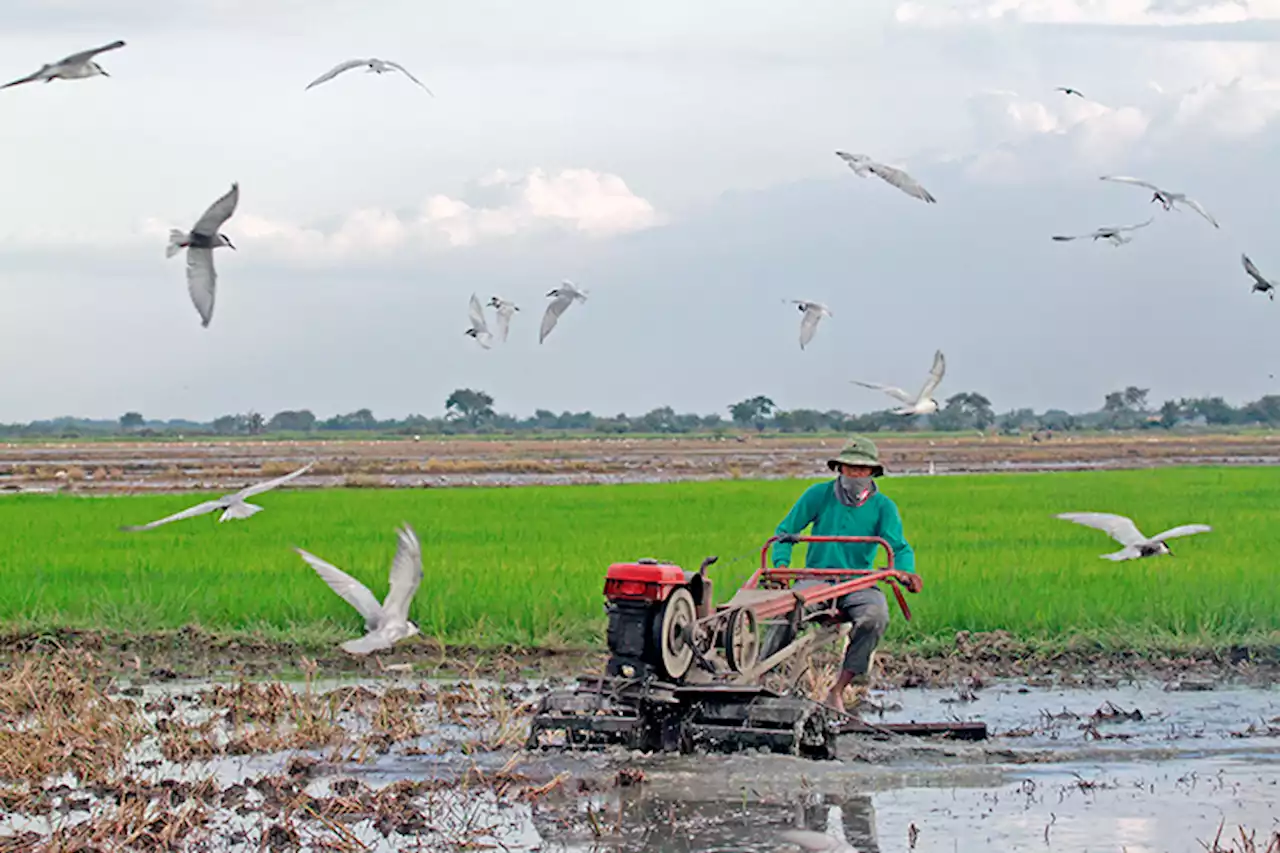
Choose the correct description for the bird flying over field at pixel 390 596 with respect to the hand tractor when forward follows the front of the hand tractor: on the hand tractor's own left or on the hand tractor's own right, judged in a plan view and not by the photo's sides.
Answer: on the hand tractor's own right

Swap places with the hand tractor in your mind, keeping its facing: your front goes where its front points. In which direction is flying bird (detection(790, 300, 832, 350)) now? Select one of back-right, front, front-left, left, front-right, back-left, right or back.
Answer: back-right

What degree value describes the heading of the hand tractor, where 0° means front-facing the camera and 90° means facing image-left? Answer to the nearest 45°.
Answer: approximately 45°

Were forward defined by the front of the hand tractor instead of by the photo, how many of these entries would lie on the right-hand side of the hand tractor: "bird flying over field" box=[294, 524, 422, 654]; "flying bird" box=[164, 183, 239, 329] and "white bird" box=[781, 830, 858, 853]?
2

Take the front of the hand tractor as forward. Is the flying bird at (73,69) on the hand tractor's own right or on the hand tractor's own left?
on the hand tractor's own right

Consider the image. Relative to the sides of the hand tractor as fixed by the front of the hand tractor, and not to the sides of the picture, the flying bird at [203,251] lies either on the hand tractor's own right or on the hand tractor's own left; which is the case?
on the hand tractor's own right

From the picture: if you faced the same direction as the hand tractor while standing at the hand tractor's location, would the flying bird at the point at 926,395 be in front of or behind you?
behind

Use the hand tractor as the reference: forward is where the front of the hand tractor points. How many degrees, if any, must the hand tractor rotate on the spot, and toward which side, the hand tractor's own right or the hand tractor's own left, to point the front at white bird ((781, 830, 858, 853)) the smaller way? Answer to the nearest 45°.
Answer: approximately 90° to the hand tractor's own left

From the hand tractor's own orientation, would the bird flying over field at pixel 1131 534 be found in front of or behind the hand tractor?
behind
